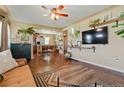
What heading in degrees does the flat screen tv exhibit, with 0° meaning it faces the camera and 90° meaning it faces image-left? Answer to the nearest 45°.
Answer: approximately 45°

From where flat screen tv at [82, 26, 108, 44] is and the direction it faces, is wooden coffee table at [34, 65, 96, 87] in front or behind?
in front
